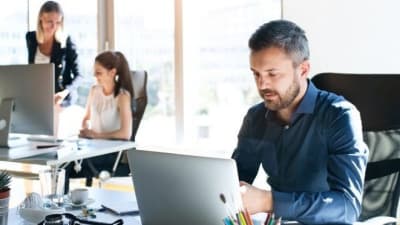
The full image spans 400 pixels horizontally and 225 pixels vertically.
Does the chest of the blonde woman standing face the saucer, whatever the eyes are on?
yes

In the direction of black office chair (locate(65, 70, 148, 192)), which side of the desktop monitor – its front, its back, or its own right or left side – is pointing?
front

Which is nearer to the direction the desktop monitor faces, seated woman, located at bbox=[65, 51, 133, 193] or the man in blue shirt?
the seated woman

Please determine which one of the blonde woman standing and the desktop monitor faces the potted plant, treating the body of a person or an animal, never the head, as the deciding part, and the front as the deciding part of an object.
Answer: the blonde woman standing

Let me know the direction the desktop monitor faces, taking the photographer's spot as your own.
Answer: facing away from the viewer and to the right of the viewer

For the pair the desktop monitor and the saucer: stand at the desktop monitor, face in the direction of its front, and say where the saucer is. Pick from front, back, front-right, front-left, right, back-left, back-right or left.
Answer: back-right

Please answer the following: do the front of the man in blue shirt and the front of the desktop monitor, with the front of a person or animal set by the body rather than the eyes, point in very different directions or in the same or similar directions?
very different directions

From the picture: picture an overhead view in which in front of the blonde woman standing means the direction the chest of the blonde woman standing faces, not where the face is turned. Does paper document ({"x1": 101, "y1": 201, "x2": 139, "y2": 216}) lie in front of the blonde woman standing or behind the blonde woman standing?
in front

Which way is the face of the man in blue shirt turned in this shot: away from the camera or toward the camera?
toward the camera

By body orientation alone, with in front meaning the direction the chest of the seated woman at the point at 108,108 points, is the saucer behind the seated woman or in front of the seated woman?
in front

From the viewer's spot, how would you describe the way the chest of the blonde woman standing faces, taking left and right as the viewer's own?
facing the viewer

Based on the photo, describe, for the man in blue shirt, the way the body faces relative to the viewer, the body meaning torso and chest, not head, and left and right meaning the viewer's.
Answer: facing the viewer and to the left of the viewer
